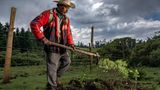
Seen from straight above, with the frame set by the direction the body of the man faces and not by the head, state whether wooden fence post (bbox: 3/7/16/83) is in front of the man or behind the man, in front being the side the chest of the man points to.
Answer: behind

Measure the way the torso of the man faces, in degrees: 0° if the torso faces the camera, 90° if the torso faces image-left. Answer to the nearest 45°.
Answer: approximately 315°
